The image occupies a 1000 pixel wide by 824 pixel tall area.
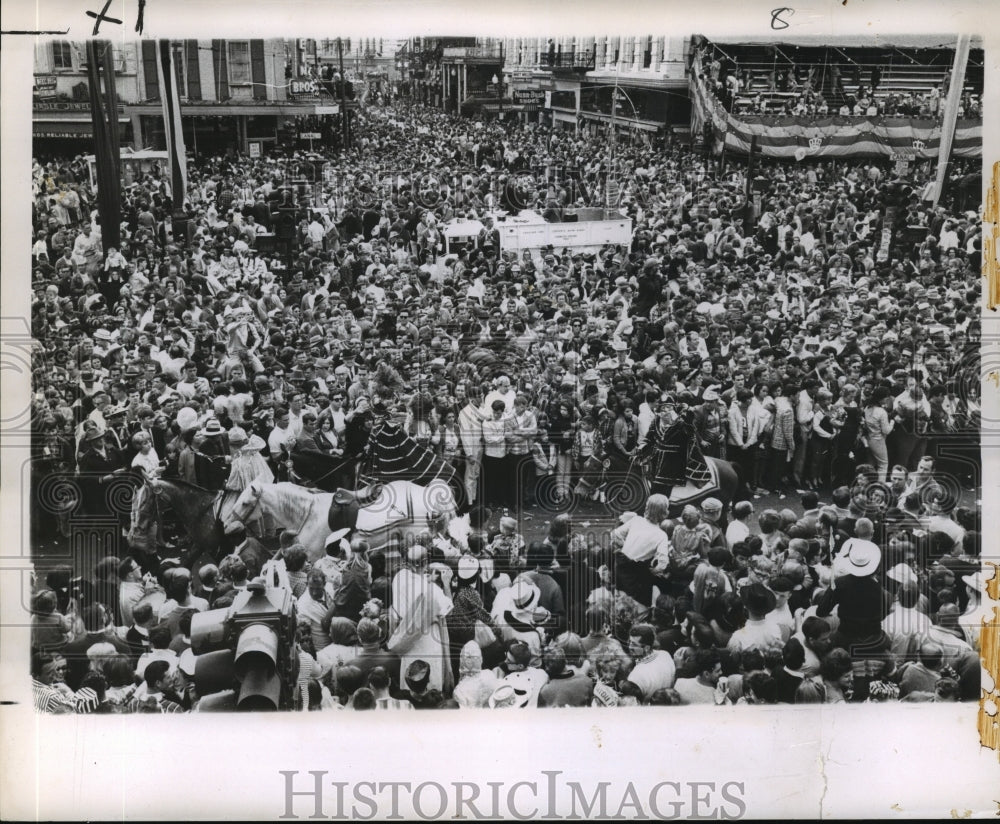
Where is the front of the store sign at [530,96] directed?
toward the camera

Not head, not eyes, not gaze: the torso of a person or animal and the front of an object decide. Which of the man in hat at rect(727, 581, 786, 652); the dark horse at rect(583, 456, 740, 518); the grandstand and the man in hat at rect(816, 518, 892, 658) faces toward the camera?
the grandstand

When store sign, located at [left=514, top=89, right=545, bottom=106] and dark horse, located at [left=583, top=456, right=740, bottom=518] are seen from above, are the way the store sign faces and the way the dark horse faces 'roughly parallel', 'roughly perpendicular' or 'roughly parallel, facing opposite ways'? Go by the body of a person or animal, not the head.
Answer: roughly perpendicular

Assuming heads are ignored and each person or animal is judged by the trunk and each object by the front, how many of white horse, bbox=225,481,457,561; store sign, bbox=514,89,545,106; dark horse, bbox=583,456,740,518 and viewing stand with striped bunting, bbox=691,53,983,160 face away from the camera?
0

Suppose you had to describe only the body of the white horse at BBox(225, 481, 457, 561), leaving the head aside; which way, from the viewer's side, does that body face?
to the viewer's left

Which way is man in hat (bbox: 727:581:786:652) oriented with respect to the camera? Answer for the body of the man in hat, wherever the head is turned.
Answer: away from the camera

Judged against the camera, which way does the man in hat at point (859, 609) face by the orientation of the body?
away from the camera

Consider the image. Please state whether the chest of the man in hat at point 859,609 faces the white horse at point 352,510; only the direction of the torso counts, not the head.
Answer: no

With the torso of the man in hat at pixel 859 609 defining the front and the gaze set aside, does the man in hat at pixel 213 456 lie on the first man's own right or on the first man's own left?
on the first man's own left

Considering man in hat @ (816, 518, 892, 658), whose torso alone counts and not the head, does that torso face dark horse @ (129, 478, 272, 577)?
no

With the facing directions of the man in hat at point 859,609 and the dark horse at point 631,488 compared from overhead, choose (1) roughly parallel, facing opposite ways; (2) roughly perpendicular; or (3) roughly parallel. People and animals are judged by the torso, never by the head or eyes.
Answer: roughly perpendicular

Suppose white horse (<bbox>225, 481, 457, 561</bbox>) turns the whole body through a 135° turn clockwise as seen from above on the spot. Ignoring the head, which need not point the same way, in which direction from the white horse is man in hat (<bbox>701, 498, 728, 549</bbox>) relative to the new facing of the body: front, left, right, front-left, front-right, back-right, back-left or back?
front-right
